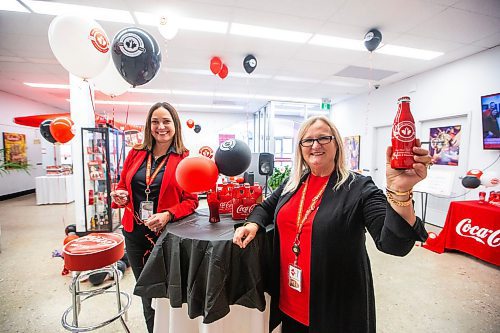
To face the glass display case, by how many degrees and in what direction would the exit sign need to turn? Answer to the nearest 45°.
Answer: approximately 45° to its right

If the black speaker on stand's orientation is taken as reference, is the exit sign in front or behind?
behind

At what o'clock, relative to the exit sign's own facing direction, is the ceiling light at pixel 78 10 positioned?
The ceiling light is roughly at 1 o'clock from the exit sign.

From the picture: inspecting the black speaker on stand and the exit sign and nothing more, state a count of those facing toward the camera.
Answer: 2

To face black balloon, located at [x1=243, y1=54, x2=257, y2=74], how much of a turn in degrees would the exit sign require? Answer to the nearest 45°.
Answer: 0° — it already faces it

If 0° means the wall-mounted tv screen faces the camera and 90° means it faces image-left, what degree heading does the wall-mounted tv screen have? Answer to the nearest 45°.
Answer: approximately 45°

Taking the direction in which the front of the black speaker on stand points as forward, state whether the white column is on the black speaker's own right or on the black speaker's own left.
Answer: on the black speaker's own right

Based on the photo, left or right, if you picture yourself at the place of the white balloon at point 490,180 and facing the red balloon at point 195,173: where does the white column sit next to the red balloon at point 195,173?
right
